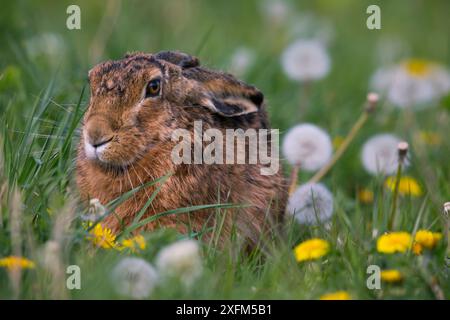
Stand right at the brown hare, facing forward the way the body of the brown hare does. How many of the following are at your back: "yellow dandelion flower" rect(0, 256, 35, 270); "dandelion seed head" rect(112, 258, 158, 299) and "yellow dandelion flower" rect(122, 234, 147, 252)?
0

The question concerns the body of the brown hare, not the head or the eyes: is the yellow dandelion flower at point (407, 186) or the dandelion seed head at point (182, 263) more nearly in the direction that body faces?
the dandelion seed head

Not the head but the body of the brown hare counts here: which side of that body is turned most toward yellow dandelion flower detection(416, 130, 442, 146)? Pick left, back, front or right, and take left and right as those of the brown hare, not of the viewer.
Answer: back

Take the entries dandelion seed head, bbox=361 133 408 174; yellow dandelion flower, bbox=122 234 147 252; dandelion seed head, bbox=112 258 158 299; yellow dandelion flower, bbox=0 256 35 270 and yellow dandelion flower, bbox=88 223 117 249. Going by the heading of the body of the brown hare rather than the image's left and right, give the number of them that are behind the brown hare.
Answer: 1

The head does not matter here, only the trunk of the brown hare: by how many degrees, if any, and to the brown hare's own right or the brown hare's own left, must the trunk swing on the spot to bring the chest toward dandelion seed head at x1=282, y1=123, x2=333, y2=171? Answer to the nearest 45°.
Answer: approximately 180°

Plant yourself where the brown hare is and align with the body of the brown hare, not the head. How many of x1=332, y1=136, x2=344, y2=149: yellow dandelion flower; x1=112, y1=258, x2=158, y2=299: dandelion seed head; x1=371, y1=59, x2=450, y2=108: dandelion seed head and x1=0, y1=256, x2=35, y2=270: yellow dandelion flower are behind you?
2

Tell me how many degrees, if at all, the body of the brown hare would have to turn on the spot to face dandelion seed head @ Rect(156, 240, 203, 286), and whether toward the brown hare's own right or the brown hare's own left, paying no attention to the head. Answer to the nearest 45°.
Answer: approximately 45° to the brown hare's own left

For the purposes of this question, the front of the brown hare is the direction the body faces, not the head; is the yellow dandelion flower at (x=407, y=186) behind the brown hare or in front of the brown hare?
behind

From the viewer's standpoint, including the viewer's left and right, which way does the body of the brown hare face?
facing the viewer and to the left of the viewer

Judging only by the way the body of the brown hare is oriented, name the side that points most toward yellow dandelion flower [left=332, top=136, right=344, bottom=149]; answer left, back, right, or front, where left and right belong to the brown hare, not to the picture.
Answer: back

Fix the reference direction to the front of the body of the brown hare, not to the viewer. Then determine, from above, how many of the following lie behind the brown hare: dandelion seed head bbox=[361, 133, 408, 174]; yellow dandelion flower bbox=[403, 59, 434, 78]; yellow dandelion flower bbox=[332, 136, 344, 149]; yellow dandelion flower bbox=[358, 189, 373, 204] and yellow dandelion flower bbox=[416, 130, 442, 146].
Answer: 5

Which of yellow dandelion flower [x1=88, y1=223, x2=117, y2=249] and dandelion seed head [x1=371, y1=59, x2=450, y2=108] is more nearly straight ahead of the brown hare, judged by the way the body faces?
the yellow dandelion flower

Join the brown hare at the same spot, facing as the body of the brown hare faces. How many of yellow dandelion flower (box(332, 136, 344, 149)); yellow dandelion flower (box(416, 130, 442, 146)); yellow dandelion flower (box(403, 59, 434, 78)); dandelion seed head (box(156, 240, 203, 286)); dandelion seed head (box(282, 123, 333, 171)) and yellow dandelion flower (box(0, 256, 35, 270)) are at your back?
4

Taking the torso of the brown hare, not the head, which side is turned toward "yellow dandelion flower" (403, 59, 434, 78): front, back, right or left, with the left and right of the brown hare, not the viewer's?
back
